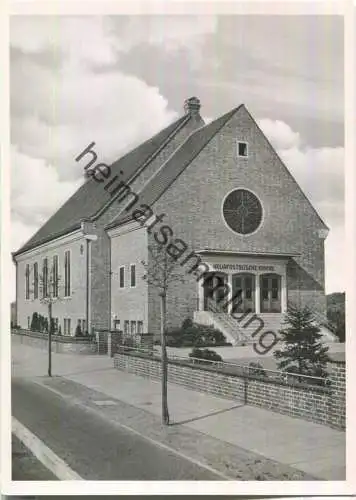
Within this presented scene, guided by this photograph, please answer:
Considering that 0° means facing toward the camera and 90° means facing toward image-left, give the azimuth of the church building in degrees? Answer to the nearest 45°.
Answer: approximately 315°

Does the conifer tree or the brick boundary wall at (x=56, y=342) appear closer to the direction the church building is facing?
the conifer tree

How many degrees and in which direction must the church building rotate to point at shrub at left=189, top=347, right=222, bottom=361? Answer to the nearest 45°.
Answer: approximately 45° to its right

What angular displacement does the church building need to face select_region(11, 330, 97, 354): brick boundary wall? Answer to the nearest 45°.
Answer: approximately 90° to its right

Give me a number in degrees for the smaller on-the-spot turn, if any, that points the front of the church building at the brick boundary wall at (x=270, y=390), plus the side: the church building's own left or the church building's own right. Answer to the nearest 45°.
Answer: approximately 45° to the church building's own right
